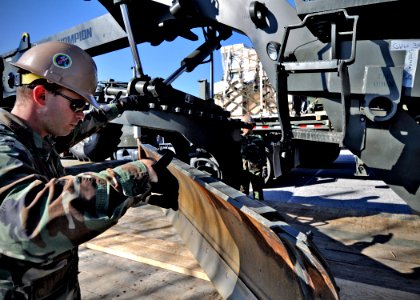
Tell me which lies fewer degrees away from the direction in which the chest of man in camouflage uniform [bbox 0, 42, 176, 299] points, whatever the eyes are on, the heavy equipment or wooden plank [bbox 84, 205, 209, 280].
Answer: the heavy equipment

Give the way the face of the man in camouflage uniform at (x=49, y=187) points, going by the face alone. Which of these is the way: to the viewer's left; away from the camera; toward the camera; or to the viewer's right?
to the viewer's right

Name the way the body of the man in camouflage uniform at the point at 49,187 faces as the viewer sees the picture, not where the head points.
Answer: to the viewer's right

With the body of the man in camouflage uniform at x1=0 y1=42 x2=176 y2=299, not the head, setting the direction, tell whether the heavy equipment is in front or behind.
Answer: in front

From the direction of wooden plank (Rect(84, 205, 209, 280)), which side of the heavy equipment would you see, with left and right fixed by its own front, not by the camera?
front

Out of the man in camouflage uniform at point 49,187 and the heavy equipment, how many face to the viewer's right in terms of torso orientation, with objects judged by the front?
1
